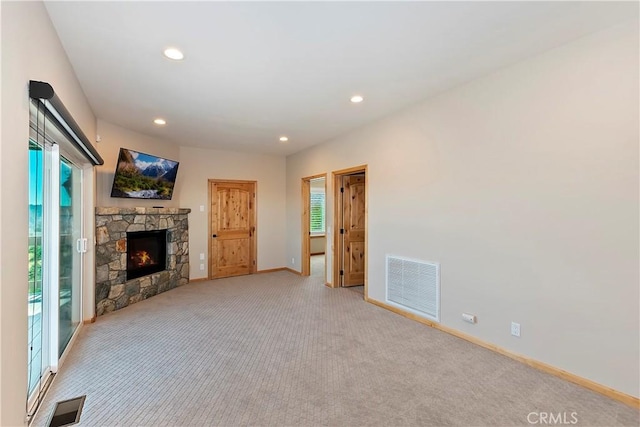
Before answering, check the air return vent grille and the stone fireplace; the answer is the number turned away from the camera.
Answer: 0

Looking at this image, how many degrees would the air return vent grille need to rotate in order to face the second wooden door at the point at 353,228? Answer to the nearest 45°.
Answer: approximately 90° to its right

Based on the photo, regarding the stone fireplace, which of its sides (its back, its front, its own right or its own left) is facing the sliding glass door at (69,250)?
right

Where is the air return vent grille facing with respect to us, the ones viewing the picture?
facing the viewer and to the left of the viewer

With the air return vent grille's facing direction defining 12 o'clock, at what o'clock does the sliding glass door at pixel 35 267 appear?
The sliding glass door is roughly at 12 o'clock from the air return vent grille.

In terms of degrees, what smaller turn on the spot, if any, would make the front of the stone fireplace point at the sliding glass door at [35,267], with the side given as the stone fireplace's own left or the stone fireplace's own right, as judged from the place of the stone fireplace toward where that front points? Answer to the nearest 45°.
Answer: approximately 45° to the stone fireplace's own right

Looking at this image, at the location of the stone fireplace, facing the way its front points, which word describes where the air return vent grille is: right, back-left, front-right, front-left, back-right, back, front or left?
front

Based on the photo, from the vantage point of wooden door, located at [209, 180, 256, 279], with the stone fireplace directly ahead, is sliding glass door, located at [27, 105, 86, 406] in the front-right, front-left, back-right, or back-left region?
front-left

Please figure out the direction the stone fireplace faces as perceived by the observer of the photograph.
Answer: facing the viewer and to the right of the viewer

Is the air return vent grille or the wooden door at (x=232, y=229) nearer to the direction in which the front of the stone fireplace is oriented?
the air return vent grille

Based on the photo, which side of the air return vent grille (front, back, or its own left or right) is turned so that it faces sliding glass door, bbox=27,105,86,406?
front
